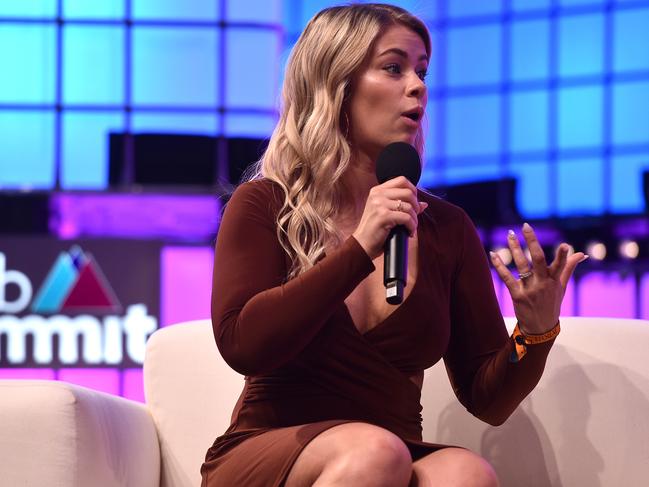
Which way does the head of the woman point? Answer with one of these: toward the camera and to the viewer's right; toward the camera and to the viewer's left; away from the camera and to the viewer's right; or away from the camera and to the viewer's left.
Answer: toward the camera and to the viewer's right

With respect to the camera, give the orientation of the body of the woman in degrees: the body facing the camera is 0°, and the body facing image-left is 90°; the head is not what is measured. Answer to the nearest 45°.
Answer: approximately 315°

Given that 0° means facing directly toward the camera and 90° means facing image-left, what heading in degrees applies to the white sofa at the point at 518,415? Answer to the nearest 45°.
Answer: approximately 0°
